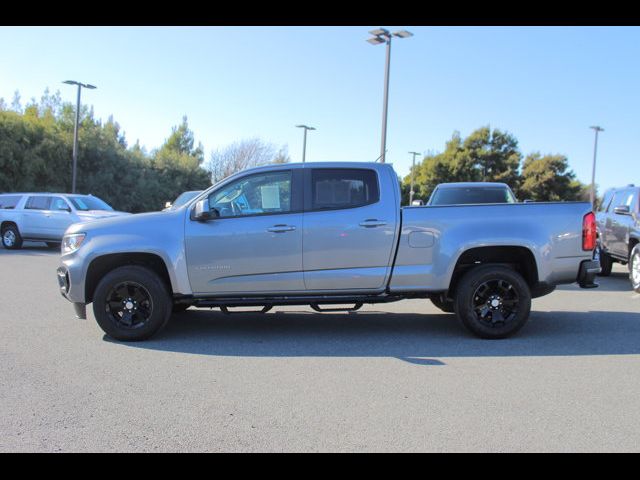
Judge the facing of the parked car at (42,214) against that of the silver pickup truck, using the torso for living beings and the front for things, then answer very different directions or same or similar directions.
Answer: very different directions

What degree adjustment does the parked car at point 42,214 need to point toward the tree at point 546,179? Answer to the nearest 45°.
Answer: approximately 90° to its left

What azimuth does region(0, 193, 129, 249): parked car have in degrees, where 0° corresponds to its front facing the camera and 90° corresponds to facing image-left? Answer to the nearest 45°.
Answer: approximately 315°

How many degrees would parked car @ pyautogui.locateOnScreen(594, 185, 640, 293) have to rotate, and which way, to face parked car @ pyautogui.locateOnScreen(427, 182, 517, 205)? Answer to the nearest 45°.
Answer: approximately 135° to its right

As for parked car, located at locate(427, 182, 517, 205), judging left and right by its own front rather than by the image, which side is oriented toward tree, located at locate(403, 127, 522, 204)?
back

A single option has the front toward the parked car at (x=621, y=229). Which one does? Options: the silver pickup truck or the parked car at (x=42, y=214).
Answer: the parked car at (x=42, y=214)

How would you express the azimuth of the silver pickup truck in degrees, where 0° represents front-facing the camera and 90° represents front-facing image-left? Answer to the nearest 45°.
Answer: approximately 90°

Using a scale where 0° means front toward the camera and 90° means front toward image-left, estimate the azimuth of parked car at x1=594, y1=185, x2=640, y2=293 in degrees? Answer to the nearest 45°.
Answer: approximately 315°

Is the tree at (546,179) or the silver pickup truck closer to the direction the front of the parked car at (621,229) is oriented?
the silver pickup truck

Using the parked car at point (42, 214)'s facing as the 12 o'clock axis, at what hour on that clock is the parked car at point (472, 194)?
the parked car at point (472, 194) is roughly at 12 o'clock from the parked car at point (42, 214).
